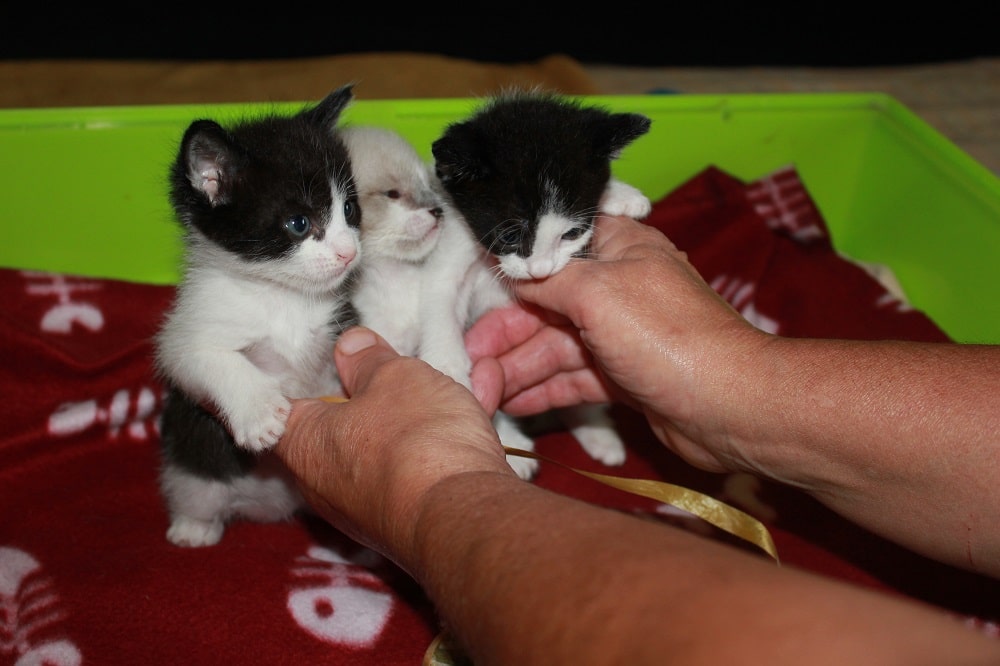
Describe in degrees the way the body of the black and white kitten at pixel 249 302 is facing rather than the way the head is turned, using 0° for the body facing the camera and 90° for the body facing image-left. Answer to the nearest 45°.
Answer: approximately 315°

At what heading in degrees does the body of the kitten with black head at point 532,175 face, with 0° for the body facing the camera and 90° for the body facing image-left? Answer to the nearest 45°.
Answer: approximately 0°

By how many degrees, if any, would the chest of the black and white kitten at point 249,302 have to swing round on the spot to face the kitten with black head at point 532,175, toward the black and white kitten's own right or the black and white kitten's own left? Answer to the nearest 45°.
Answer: approximately 45° to the black and white kitten's own left

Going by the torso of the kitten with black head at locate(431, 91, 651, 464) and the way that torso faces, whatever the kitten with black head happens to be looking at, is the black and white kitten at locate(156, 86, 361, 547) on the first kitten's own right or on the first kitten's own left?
on the first kitten's own right
